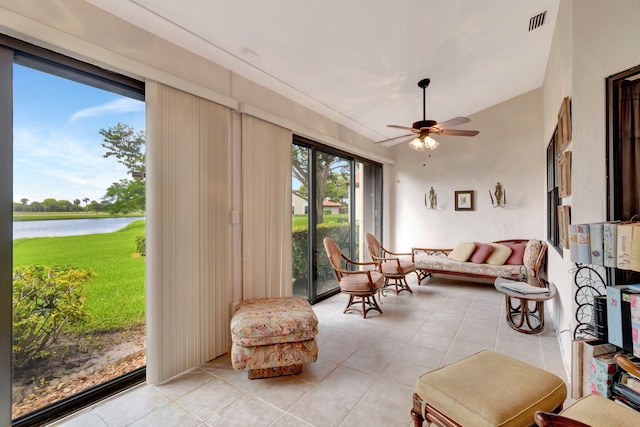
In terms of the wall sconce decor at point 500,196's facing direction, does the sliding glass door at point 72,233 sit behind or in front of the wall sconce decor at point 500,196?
in front

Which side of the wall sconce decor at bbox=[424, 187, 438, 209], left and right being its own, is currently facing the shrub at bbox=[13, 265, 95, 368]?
front

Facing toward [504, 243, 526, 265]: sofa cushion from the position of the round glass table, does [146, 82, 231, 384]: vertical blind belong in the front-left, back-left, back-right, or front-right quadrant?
back-left

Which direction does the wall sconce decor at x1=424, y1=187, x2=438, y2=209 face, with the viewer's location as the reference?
facing the viewer

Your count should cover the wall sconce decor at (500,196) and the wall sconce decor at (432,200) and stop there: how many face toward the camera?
2

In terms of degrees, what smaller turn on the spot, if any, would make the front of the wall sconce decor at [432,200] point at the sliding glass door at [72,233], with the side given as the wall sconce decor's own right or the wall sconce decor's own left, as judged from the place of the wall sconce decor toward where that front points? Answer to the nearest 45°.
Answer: approximately 45° to the wall sconce decor's own right

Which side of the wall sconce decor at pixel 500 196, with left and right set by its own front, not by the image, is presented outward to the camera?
front

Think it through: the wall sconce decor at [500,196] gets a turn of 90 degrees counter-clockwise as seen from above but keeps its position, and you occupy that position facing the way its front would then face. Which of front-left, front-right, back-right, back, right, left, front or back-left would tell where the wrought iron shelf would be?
right

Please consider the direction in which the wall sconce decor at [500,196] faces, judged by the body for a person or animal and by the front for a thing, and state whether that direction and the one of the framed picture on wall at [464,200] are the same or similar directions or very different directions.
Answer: same or similar directions

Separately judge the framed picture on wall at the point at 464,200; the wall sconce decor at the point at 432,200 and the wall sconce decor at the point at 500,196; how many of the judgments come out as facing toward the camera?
3

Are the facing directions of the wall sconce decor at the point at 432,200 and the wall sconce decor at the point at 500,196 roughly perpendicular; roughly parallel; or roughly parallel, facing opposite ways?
roughly parallel
